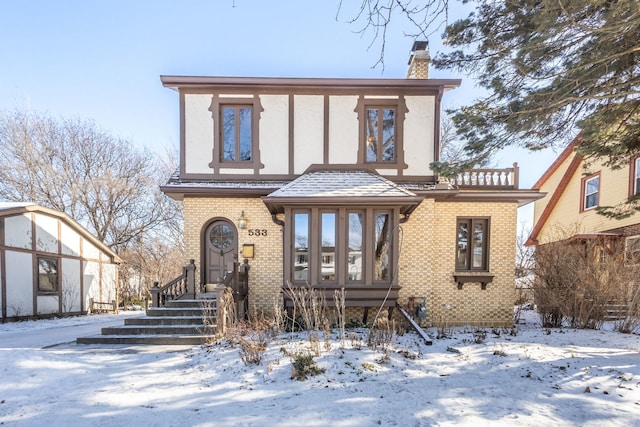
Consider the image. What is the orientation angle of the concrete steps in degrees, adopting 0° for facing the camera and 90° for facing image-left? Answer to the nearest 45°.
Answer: approximately 45°

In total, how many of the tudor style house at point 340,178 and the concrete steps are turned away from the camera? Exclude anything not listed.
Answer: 0
